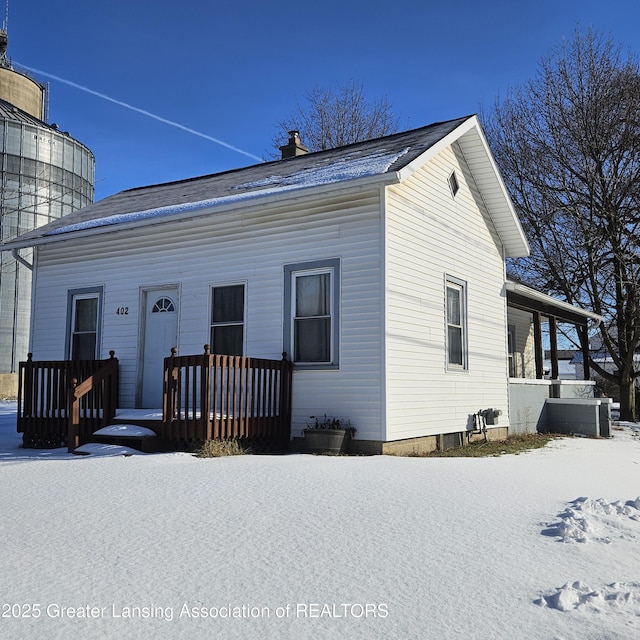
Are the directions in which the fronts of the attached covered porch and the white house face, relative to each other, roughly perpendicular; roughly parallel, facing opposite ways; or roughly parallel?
roughly perpendicular

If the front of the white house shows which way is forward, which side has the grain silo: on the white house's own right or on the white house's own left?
on the white house's own right

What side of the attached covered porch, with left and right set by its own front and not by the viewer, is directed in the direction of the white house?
right

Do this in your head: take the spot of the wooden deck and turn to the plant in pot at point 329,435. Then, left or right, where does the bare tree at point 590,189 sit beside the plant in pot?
left

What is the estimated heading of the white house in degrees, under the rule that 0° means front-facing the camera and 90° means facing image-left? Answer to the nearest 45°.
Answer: approximately 45°

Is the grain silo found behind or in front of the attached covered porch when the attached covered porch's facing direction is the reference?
behind
